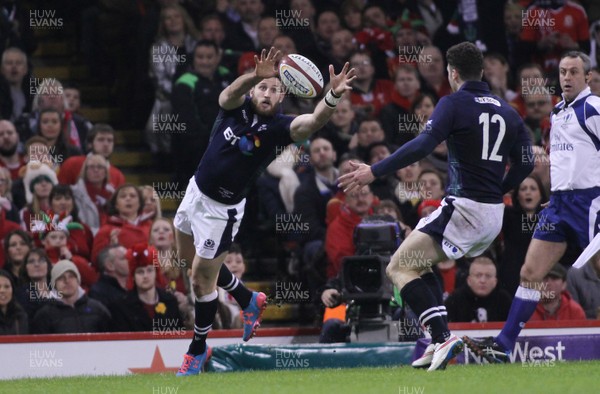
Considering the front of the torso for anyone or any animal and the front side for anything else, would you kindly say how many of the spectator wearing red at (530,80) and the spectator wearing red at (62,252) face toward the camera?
2

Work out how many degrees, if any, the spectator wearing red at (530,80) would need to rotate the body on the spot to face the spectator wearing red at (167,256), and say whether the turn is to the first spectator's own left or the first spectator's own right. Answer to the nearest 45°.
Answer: approximately 45° to the first spectator's own right

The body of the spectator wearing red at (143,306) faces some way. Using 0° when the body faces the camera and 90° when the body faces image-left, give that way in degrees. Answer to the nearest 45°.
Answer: approximately 0°

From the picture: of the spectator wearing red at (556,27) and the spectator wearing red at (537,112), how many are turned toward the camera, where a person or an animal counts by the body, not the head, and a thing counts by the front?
2
